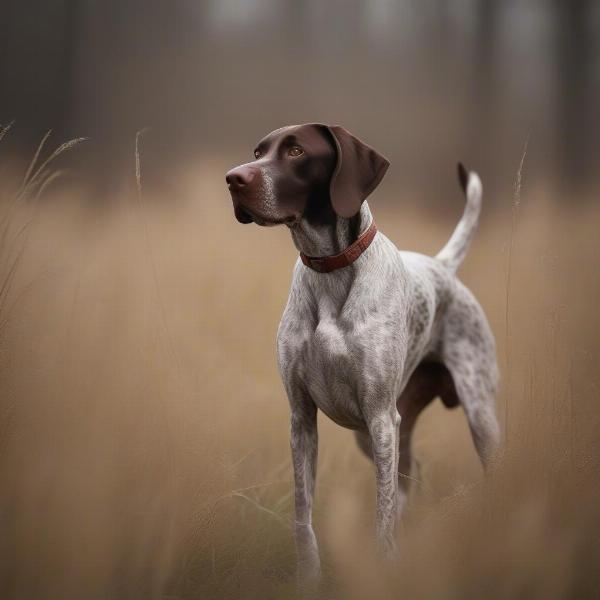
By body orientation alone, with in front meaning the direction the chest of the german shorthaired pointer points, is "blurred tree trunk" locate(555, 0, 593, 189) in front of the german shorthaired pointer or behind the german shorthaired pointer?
behind

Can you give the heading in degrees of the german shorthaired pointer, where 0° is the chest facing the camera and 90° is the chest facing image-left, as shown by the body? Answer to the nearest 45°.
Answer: approximately 45°

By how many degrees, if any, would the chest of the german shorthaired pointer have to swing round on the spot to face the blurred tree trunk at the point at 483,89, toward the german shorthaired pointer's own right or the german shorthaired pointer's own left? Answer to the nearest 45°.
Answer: approximately 135° to the german shorthaired pointer's own right
